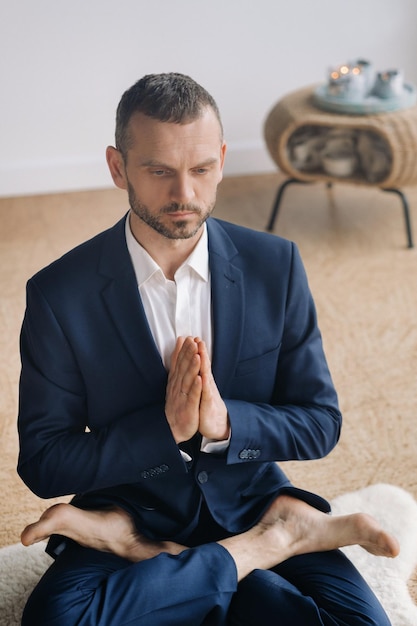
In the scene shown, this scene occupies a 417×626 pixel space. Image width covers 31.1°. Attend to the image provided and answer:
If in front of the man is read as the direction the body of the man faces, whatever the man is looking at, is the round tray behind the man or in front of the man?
behind

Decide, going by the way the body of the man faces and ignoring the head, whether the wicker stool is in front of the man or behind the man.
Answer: behind

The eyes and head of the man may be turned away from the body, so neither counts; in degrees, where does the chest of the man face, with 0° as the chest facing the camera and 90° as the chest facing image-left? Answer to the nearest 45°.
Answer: approximately 0°
